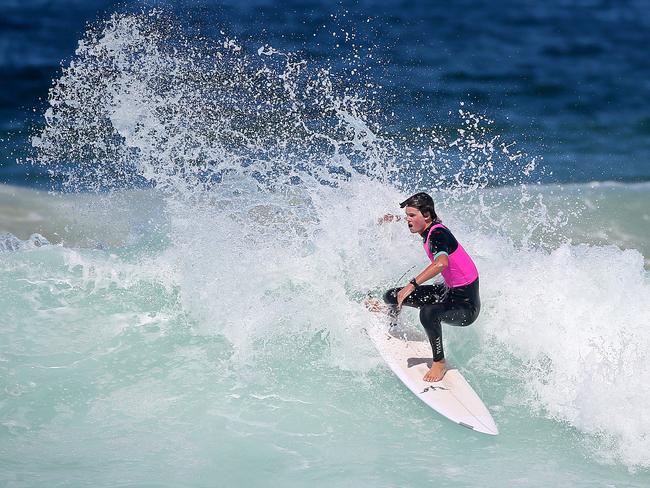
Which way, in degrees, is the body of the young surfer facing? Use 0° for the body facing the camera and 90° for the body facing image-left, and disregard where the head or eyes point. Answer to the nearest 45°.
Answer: approximately 90°

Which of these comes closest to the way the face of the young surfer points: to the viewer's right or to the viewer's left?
to the viewer's left
